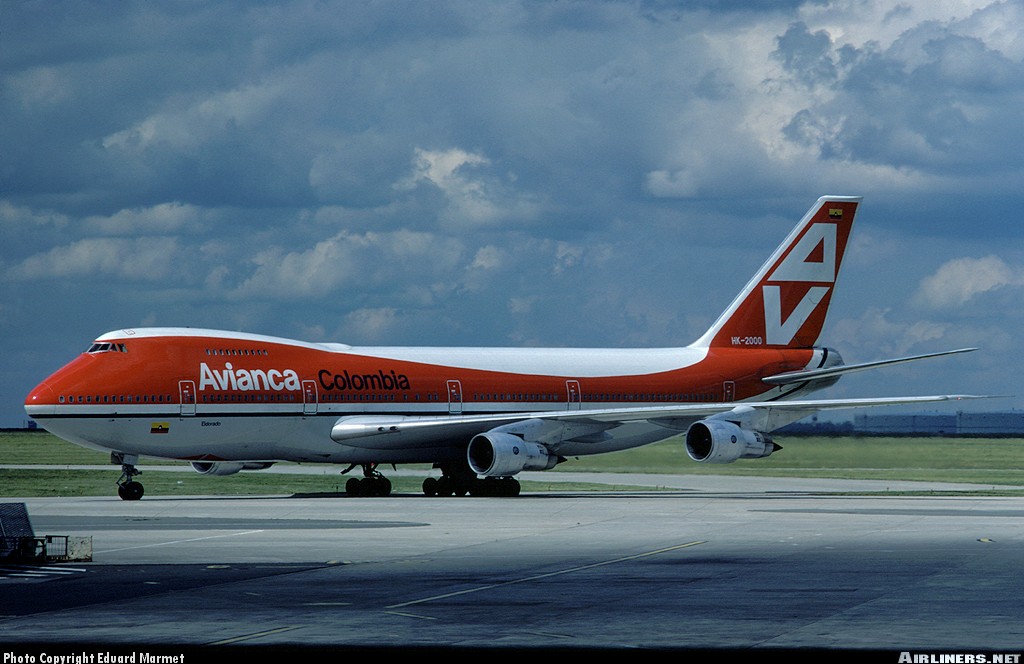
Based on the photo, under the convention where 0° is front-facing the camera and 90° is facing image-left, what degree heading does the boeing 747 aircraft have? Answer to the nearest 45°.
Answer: approximately 45°
